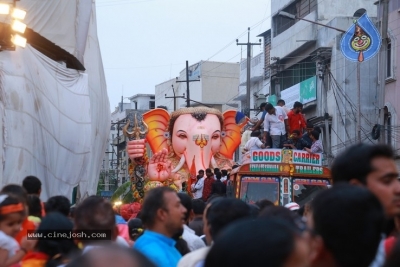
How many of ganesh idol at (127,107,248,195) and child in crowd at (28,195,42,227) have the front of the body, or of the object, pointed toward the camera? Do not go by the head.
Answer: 1

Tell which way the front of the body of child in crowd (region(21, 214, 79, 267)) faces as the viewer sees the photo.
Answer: away from the camera

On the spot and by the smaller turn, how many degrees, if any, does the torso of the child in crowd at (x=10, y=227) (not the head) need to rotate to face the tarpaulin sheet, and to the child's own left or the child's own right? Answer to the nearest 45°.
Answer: approximately 135° to the child's own left

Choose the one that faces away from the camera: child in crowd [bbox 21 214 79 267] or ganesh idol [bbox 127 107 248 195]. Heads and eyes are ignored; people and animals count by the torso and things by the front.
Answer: the child in crowd

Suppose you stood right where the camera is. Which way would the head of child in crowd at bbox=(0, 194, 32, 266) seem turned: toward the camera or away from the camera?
toward the camera

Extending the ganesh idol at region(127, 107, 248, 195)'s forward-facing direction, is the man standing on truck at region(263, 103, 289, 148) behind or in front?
in front

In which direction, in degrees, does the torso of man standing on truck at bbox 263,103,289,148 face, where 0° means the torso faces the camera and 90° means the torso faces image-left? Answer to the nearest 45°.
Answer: approximately 45°

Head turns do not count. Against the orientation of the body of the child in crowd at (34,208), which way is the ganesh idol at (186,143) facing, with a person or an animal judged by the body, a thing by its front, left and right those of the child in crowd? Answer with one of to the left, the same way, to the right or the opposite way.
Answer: the opposite way

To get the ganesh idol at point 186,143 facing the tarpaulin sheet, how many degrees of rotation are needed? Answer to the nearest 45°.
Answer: approximately 45° to its right

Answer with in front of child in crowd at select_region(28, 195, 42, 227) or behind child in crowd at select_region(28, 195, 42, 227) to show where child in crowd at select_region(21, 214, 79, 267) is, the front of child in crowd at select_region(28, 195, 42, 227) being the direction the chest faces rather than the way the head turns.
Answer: behind

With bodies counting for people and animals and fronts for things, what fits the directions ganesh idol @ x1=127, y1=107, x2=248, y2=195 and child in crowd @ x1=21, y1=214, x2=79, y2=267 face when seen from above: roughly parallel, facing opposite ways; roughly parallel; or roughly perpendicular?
roughly parallel, facing opposite ways

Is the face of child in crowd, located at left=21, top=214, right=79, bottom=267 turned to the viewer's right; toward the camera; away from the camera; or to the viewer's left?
away from the camera

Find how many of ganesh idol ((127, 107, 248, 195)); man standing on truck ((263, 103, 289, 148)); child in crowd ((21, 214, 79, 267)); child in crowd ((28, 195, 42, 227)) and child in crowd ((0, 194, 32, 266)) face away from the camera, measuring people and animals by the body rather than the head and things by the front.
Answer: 2

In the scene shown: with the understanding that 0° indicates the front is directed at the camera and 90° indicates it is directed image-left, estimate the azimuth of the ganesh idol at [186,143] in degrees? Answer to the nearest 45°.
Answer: approximately 0°

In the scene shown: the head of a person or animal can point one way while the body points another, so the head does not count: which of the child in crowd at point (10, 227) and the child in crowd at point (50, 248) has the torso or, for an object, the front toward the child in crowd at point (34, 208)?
the child in crowd at point (50, 248)
